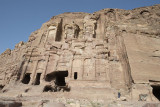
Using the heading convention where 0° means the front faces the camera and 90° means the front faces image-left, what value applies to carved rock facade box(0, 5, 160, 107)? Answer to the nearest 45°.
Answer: approximately 0°
